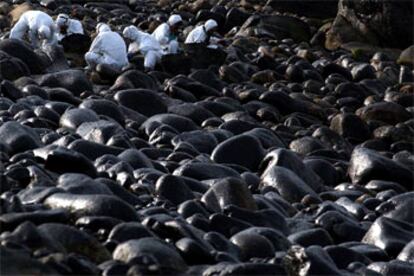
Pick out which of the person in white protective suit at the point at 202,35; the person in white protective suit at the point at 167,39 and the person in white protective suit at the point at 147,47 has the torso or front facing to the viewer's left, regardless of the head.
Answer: the person in white protective suit at the point at 147,47

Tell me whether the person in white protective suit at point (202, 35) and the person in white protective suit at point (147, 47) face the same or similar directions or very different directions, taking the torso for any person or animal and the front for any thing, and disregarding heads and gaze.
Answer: very different directions

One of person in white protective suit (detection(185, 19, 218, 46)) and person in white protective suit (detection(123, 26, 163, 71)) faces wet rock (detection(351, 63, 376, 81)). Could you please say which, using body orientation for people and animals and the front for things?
person in white protective suit (detection(185, 19, 218, 46))

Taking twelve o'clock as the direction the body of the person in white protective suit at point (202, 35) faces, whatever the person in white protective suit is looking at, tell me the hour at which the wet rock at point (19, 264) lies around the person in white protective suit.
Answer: The wet rock is roughly at 3 o'clock from the person in white protective suit.

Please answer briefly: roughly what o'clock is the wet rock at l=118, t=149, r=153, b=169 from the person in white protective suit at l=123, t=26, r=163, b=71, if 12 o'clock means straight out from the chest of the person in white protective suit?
The wet rock is roughly at 9 o'clock from the person in white protective suit.

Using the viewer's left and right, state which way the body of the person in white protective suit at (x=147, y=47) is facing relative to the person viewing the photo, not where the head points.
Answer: facing to the left of the viewer

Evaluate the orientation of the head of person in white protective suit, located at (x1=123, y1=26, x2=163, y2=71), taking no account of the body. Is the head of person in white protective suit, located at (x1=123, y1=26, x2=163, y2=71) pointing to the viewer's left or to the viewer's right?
to the viewer's left

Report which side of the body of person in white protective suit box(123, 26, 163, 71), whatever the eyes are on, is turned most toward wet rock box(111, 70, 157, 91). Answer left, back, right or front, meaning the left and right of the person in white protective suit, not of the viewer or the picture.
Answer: left

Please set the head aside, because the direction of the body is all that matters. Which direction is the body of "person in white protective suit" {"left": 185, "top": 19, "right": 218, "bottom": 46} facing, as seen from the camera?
to the viewer's right
